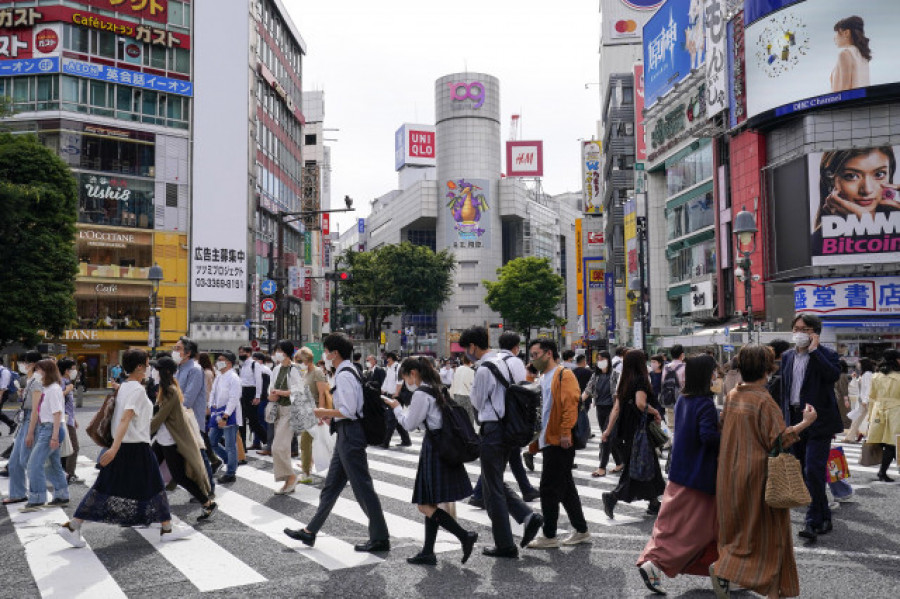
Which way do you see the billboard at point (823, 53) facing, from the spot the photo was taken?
facing the viewer and to the left of the viewer

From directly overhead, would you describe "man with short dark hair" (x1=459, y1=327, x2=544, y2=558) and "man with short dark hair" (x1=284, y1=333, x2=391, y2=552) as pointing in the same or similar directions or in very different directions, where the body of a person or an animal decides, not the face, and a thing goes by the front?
same or similar directions

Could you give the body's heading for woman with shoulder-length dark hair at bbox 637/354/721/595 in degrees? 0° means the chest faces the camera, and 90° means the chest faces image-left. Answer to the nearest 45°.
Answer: approximately 225°

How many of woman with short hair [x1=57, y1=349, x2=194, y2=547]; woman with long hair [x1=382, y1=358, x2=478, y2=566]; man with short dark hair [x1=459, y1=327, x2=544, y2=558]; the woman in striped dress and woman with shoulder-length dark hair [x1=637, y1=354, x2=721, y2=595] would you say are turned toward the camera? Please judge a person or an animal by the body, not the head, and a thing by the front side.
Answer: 0

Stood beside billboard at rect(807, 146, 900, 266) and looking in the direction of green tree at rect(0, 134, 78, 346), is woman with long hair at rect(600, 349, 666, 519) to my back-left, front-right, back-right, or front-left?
front-left

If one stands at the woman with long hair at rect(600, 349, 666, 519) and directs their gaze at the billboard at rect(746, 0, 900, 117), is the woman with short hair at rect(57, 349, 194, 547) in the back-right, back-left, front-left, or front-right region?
back-left

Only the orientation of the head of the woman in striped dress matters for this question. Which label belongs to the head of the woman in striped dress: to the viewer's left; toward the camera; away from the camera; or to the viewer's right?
away from the camera

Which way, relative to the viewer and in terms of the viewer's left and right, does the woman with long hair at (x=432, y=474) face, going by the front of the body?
facing to the left of the viewer

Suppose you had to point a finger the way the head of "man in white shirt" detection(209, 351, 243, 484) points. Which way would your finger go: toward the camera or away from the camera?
toward the camera

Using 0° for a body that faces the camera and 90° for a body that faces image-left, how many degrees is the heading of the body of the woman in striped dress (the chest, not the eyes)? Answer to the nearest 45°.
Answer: approximately 225°
